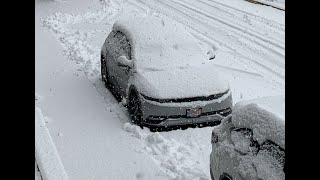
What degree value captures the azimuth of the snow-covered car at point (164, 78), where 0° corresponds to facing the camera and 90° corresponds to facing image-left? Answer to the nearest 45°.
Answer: approximately 315°

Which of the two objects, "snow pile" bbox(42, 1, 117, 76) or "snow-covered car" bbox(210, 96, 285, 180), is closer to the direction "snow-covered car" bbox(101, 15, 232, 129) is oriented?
the snow-covered car
